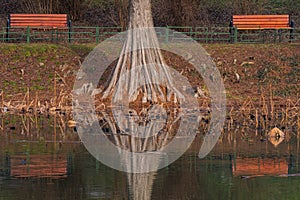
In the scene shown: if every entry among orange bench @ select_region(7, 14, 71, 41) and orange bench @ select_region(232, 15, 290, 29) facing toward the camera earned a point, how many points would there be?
2

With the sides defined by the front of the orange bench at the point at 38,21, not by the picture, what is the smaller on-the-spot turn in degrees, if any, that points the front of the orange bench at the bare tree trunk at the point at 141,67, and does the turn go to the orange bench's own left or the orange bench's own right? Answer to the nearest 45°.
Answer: approximately 45° to the orange bench's own left

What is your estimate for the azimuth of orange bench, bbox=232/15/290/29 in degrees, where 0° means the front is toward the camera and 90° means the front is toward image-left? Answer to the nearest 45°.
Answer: approximately 0°

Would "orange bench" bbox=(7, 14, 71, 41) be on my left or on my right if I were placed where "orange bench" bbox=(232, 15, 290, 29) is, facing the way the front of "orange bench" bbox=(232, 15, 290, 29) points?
on my right

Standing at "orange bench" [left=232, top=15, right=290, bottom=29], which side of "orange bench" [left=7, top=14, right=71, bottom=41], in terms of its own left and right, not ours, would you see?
left
